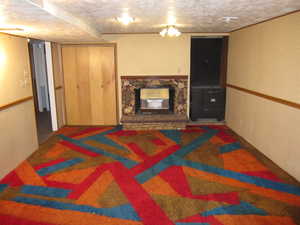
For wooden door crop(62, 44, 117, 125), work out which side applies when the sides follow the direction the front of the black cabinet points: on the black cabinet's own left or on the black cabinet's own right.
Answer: on the black cabinet's own right

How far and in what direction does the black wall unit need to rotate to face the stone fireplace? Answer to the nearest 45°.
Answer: approximately 45° to its right

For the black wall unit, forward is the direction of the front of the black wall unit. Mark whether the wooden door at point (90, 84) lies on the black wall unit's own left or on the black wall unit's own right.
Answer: on the black wall unit's own right

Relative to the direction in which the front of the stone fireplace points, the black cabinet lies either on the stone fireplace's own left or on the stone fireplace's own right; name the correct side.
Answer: on the stone fireplace's own left

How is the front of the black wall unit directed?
toward the camera

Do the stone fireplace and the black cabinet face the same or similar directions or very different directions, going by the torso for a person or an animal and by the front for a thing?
same or similar directions

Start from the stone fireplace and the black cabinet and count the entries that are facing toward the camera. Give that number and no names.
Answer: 2

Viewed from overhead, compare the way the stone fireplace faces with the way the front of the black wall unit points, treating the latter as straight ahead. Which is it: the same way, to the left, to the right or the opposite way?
the same way

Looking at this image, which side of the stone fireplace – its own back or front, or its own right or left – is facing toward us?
front

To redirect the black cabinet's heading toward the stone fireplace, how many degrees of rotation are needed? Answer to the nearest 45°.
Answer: approximately 90° to its right

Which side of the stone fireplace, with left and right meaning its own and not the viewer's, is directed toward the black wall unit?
left
